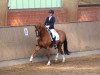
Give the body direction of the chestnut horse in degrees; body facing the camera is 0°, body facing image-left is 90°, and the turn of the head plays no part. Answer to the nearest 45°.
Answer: approximately 45°
